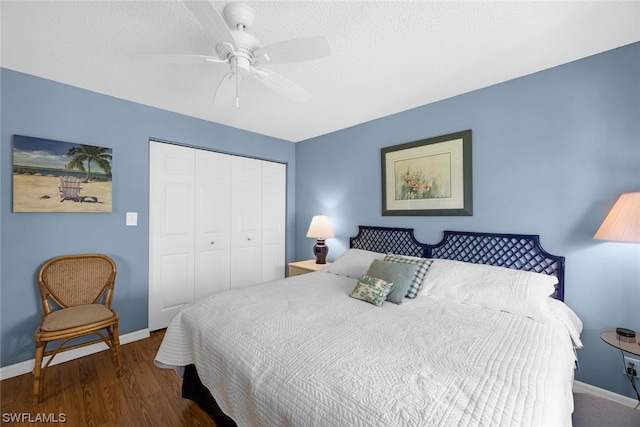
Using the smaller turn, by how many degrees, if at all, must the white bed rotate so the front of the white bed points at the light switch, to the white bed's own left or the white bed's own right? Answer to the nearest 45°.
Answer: approximately 45° to the white bed's own right

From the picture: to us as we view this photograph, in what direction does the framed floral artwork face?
facing the viewer and to the left of the viewer

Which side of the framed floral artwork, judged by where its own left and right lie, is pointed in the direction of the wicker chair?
front

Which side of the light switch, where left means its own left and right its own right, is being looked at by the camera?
front

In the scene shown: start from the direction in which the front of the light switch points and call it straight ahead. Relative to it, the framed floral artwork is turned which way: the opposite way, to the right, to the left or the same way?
to the right

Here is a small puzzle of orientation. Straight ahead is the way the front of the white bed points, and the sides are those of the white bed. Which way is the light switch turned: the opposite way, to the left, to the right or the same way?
to the left

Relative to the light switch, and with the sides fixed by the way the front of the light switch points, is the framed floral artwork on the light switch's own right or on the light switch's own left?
on the light switch's own left
